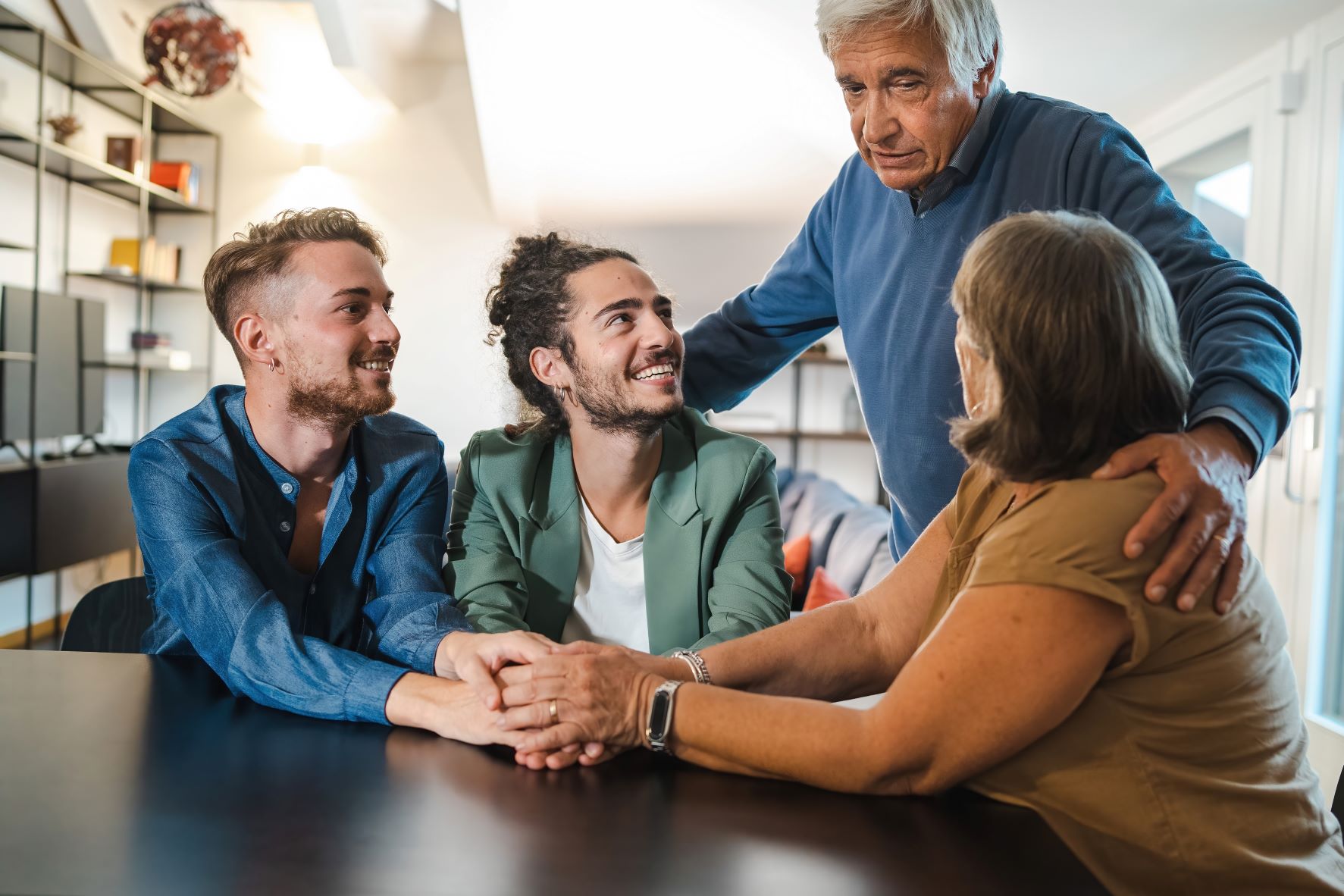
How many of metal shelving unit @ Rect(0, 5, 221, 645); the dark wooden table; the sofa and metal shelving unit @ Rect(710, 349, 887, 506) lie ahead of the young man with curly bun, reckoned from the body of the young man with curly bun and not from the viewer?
1

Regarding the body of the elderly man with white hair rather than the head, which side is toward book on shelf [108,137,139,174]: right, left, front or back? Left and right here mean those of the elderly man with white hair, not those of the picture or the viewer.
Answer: right

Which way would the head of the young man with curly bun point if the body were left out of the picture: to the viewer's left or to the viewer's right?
to the viewer's right

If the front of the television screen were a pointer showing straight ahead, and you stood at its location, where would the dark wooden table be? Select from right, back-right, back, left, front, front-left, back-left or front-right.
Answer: front-right

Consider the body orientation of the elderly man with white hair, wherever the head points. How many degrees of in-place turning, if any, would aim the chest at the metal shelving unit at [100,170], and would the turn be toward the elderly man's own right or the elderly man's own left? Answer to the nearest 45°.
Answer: approximately 90° to the elderly man's own right

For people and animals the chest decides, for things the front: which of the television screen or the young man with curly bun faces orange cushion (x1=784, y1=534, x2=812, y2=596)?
the television screen

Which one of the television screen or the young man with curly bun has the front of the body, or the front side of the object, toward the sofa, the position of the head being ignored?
the television screen

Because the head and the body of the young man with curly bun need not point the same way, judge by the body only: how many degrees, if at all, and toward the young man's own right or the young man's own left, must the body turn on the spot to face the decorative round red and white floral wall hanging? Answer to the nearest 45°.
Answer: approximately 135° to the young man's own right

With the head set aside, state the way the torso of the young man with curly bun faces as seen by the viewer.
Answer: toward the camera

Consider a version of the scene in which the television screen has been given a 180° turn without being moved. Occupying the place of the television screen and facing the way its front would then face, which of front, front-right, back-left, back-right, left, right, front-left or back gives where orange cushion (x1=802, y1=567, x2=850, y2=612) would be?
back

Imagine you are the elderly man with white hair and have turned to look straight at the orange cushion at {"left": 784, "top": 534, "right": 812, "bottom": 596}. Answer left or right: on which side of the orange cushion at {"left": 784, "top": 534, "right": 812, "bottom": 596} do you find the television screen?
left

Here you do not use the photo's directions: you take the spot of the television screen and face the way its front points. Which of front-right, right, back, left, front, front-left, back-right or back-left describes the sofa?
front

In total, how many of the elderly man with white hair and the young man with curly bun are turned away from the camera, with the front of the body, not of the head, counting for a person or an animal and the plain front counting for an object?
0

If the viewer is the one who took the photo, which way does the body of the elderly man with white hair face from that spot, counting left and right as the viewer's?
facing the viewer and to the left of the viewer

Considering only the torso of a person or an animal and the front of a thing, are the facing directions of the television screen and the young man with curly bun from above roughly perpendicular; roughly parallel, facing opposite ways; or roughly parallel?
roughly perpendicular

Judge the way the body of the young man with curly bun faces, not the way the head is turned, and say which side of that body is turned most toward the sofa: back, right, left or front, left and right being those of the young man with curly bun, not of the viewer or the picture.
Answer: back

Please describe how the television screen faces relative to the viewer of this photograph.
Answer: facing the viewer and to the right of the viewer

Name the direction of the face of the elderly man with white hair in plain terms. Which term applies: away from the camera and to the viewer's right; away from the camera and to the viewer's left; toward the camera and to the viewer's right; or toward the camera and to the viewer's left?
toward the camera and to the viewer's left
